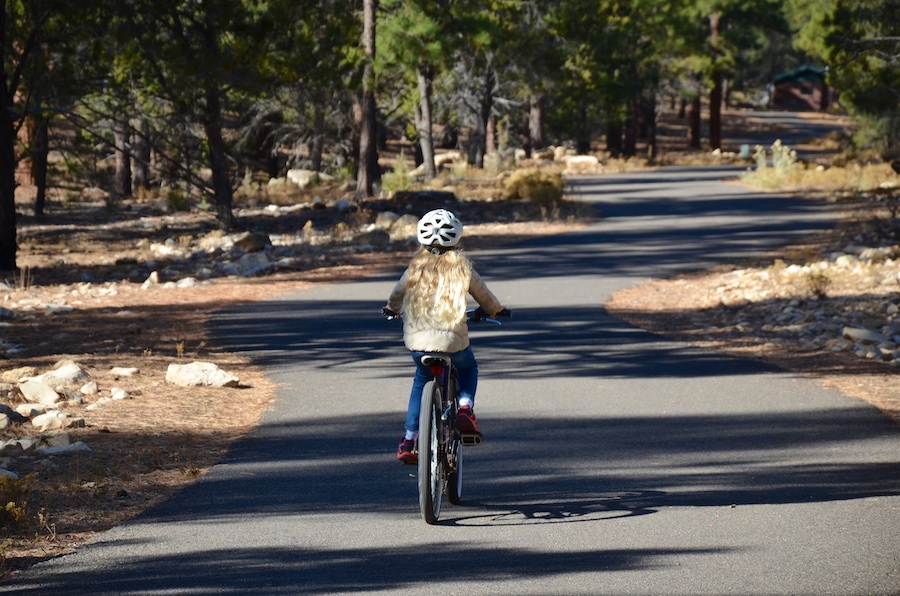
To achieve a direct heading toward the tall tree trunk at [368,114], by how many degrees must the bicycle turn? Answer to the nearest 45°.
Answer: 0° — it already faces it

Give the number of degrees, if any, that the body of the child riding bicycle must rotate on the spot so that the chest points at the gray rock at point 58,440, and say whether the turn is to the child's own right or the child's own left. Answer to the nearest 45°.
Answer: approximately 45° to the child's own left

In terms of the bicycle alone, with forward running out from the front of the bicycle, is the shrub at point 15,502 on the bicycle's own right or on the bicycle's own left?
on the bicycle's own left

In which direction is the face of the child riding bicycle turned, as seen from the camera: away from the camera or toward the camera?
away from the camera

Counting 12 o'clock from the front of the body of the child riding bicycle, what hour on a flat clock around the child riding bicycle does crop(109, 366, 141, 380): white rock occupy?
The white rock is roughly at 11 o'clock from the child riding bicycle.

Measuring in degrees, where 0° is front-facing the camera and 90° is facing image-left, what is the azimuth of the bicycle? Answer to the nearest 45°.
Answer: approximately 180°

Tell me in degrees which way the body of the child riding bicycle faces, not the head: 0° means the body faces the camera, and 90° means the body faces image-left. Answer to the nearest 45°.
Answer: approximately 180°

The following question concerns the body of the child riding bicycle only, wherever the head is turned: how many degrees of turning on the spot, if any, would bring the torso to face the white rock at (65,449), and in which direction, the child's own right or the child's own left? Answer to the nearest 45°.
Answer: approximately 45° to the child's own left
